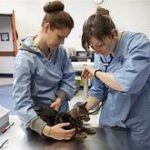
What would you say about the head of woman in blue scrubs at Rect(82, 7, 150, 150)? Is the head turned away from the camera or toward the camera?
toward the camera

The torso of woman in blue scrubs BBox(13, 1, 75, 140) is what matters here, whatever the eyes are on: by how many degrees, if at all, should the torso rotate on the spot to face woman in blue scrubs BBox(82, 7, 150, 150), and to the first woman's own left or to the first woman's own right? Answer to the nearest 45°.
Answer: approximately 45° to the first woman's own left

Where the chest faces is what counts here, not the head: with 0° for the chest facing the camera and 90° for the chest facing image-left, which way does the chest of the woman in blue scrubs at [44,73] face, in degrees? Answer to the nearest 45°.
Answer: approximately 315°

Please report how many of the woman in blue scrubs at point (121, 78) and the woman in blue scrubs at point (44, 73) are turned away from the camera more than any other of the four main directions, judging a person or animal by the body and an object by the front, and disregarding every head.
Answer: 0

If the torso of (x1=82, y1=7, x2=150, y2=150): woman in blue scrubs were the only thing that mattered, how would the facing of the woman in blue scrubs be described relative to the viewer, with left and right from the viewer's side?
facing the viewer and to the left of the viewer

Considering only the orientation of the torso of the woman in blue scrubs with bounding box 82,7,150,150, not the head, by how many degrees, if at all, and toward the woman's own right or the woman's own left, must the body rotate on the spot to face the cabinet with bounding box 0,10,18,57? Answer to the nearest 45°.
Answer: approximately 90° to the woman's own right

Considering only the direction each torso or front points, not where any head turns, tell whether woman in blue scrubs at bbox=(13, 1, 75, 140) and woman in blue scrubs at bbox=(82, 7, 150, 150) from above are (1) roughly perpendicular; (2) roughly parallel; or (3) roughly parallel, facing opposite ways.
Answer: roughly perpendicular

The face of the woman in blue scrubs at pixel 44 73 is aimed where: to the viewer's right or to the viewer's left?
to the viewer's right

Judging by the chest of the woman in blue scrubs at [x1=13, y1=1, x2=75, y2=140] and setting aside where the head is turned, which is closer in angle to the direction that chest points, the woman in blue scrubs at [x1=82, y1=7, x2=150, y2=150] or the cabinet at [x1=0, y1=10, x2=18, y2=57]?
the woman in blue scrubs
